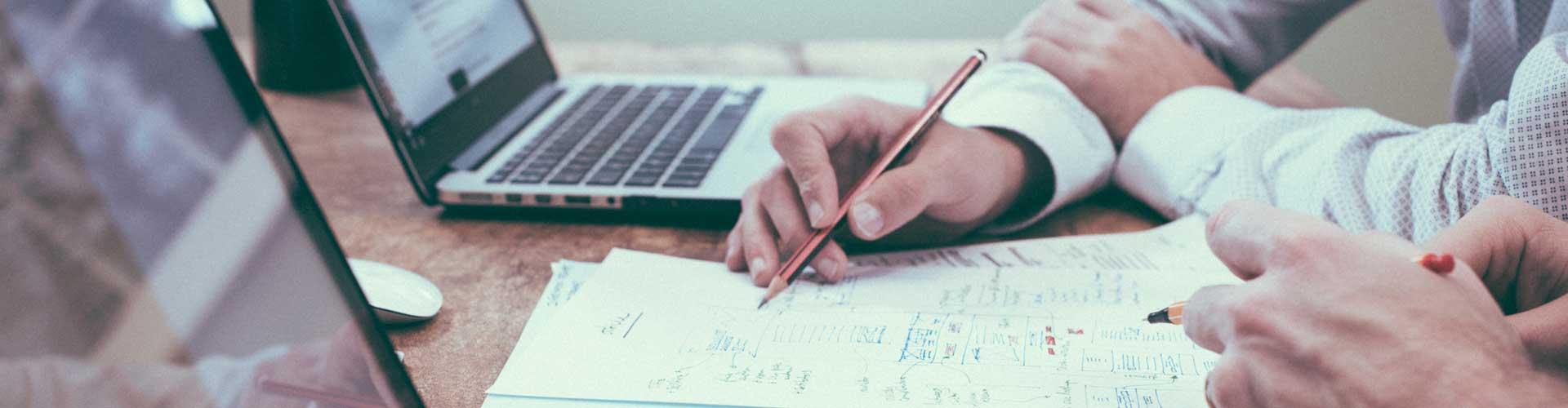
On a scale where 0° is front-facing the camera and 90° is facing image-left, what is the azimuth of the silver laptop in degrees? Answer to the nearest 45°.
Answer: approximately 270°

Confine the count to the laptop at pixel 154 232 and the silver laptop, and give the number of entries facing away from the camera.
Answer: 0

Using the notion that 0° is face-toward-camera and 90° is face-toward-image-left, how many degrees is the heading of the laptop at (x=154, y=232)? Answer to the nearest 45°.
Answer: approximately 315°

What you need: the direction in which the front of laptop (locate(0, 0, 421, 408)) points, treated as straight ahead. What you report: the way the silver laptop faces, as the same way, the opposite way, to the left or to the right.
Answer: the same way

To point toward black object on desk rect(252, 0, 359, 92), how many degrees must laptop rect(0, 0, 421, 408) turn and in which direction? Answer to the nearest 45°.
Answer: approximately 135° to its left
